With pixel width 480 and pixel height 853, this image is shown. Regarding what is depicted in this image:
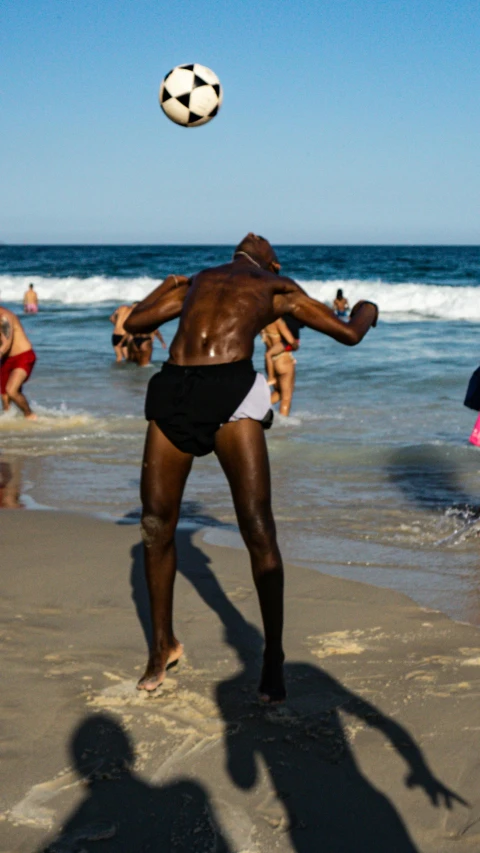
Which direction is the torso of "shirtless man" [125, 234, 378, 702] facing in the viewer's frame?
away from the camera

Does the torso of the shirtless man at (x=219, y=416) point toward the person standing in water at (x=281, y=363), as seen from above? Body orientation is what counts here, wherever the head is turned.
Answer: yes

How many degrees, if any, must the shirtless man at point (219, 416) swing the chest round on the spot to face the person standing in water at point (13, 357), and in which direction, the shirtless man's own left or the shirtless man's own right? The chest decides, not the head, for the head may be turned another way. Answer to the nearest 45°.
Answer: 0° — they already face them

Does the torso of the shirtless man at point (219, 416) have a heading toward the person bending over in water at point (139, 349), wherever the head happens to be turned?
yes
